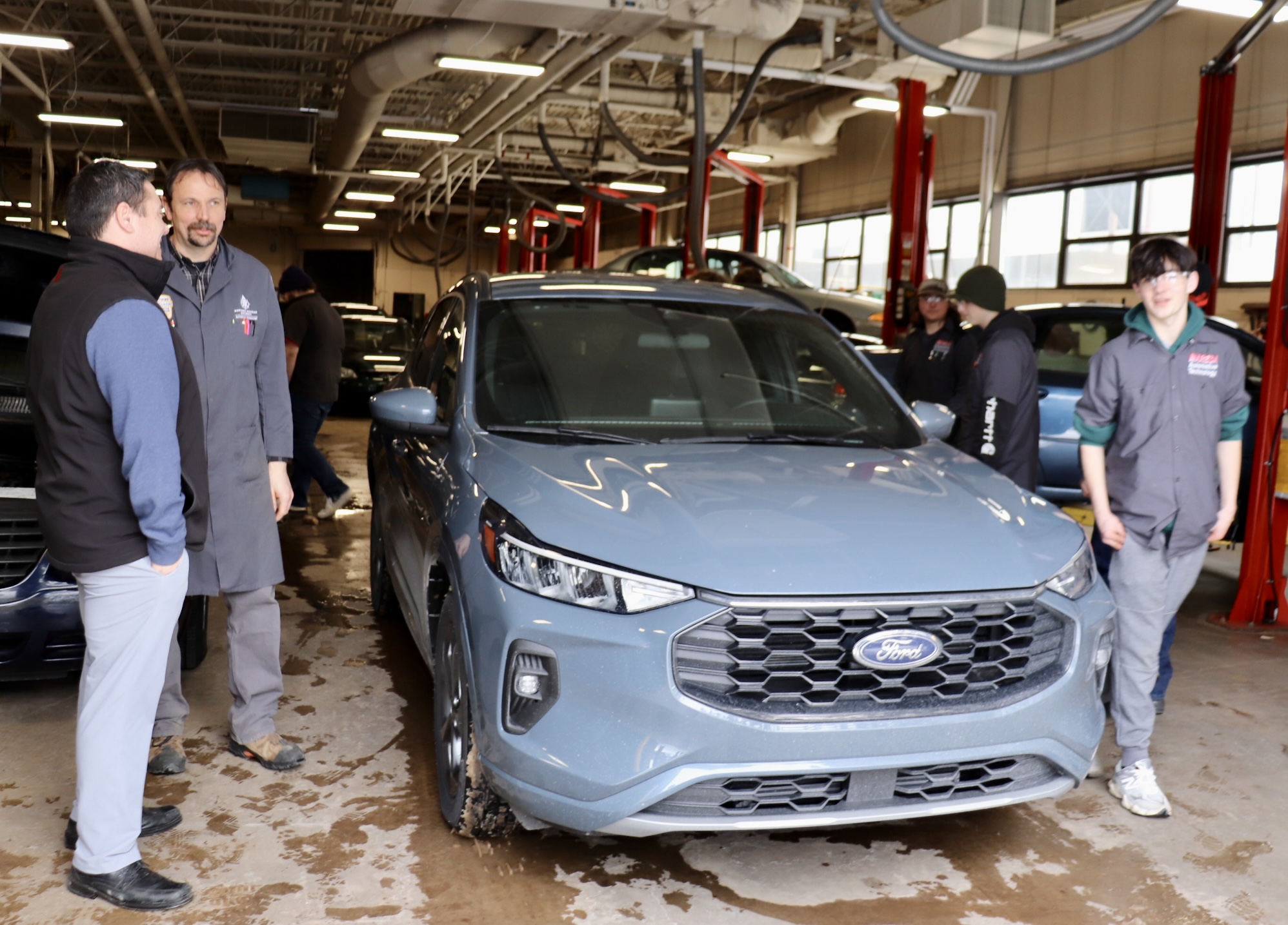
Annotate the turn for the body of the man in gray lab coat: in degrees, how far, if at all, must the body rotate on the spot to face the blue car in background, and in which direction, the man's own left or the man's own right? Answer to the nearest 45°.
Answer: approximately 135° to the man's own left

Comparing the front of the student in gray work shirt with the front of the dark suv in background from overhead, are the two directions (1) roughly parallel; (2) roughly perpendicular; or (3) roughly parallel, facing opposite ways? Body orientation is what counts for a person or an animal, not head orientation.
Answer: roughly parallel

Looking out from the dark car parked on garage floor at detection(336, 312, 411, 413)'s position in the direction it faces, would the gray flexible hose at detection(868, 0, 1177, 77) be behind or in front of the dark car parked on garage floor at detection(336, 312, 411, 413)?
in front

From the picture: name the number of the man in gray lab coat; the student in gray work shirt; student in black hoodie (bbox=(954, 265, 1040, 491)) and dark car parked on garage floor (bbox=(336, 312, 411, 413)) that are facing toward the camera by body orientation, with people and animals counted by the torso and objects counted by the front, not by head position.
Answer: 3

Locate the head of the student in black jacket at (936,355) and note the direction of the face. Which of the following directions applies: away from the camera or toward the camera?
toward the camera

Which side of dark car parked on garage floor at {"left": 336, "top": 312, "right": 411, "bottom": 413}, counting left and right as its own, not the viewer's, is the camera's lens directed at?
front

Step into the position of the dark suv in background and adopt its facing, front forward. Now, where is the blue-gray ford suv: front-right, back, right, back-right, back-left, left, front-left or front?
left

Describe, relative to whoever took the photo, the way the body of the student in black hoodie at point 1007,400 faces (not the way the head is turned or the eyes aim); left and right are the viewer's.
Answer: facing to the left of the viewer

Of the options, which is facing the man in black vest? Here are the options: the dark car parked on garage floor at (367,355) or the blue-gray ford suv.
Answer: the dark car parked on garage floor

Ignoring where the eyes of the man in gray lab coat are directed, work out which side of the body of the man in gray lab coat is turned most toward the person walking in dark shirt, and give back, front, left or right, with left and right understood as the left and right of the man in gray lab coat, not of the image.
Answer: back

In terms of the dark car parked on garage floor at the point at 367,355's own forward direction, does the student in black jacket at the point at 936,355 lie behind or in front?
in front

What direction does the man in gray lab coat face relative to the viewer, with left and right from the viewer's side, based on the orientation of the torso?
facing the viewer
